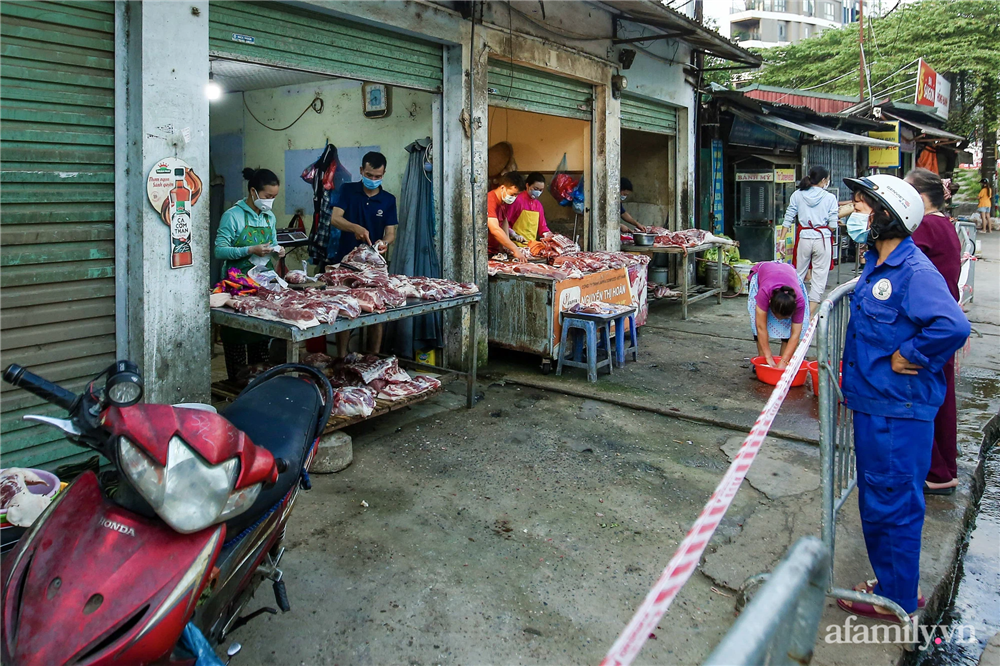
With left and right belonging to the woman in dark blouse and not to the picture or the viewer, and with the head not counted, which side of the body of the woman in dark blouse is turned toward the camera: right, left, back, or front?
left

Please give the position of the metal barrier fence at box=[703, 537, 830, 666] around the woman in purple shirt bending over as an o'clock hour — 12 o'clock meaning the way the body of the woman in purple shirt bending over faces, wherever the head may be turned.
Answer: The metal barrier fence is roughly at 12 o'clock from the woman in purple shirt bending over.

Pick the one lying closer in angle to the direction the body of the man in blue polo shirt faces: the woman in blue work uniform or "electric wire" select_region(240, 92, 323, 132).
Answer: the woman in blue work uniform

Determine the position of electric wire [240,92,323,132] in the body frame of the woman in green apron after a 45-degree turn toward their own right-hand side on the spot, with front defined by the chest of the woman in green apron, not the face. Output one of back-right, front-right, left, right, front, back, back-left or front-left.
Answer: back

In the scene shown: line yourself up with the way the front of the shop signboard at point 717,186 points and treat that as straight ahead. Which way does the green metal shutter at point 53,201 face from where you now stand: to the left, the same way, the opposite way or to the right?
to the left
